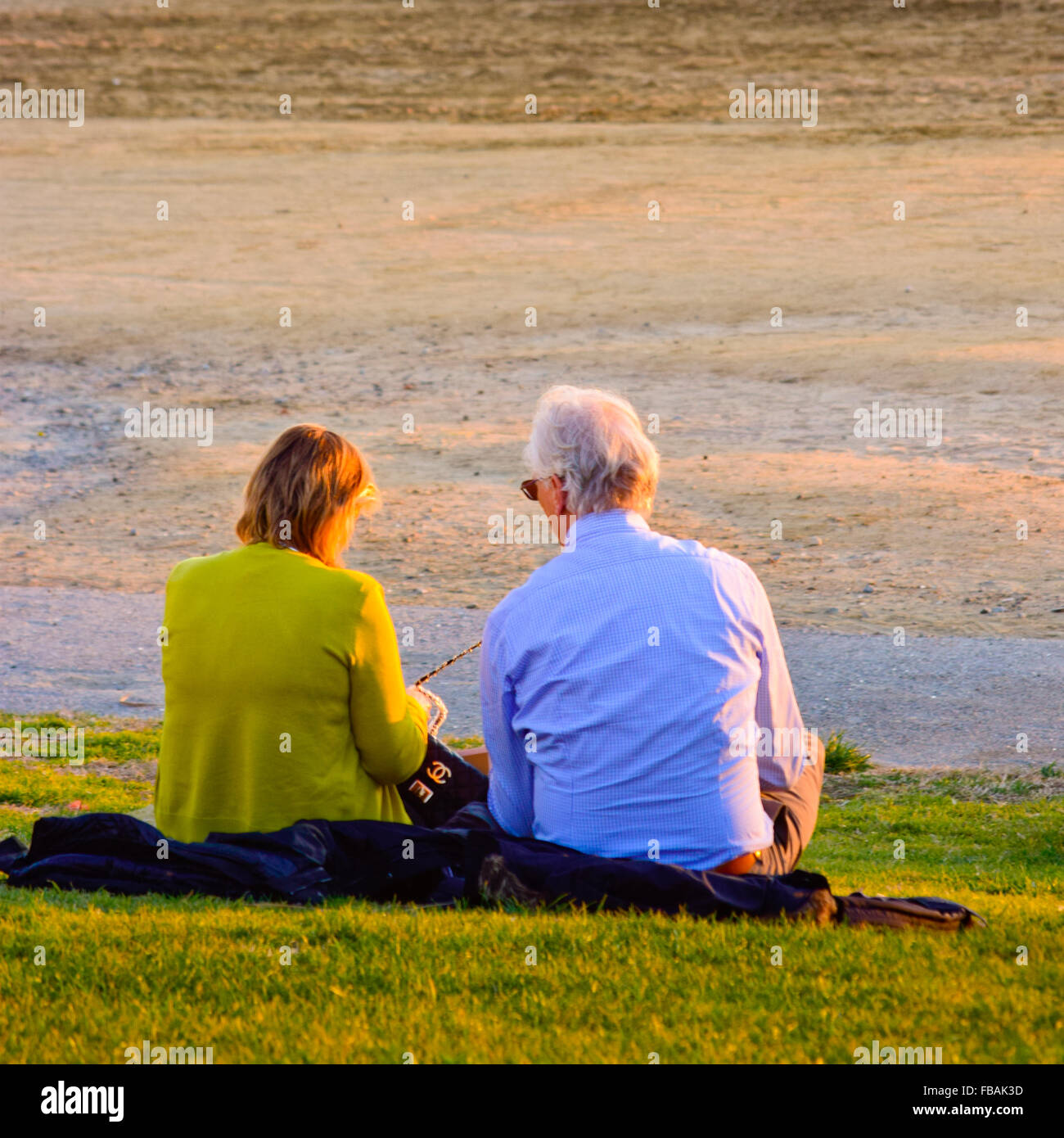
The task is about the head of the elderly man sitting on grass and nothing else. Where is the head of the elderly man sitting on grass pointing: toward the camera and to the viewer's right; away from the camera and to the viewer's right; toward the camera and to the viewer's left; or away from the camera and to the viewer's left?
away from the camera and to the viewer's left

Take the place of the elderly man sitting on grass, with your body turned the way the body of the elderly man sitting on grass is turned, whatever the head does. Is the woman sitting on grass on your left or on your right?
on your left

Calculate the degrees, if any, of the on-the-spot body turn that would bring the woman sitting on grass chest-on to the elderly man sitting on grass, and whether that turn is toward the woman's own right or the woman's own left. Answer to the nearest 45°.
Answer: approximately 90° to the woman's own right

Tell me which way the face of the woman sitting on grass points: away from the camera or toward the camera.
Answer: away from the camera

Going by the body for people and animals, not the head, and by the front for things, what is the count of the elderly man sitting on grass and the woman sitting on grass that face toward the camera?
0

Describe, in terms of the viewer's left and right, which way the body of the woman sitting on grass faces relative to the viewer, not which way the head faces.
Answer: facing away from the viewer and to the right of the viewer

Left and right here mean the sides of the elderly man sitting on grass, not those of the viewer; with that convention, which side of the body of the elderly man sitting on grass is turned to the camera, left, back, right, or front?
back
